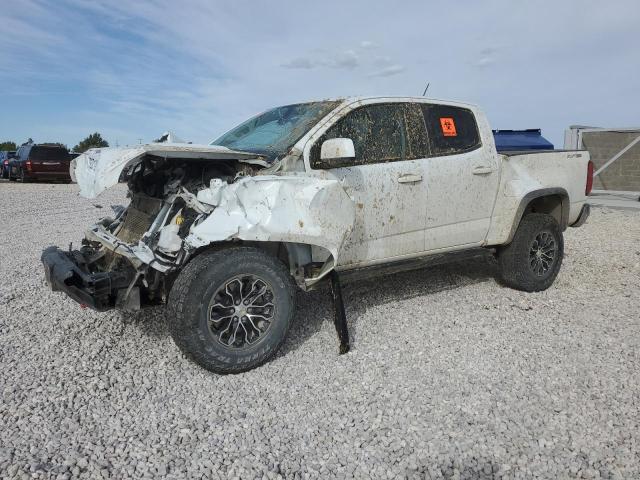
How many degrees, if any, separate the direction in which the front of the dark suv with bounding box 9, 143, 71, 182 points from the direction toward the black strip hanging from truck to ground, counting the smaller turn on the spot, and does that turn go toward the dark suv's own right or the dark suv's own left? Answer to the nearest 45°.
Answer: approximately 135° to the dark suv's own left

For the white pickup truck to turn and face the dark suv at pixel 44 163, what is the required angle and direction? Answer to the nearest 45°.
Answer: approximately 90° to its right

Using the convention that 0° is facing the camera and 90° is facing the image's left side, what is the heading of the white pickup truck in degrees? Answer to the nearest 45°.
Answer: approximately 45°

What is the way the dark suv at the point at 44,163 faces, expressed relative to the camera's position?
facing away from the viewer and to the left of the viewer

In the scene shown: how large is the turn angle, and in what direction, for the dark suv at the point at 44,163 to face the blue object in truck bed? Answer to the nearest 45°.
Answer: approximately 180°

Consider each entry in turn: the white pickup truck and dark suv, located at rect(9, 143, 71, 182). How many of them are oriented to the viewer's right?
0
